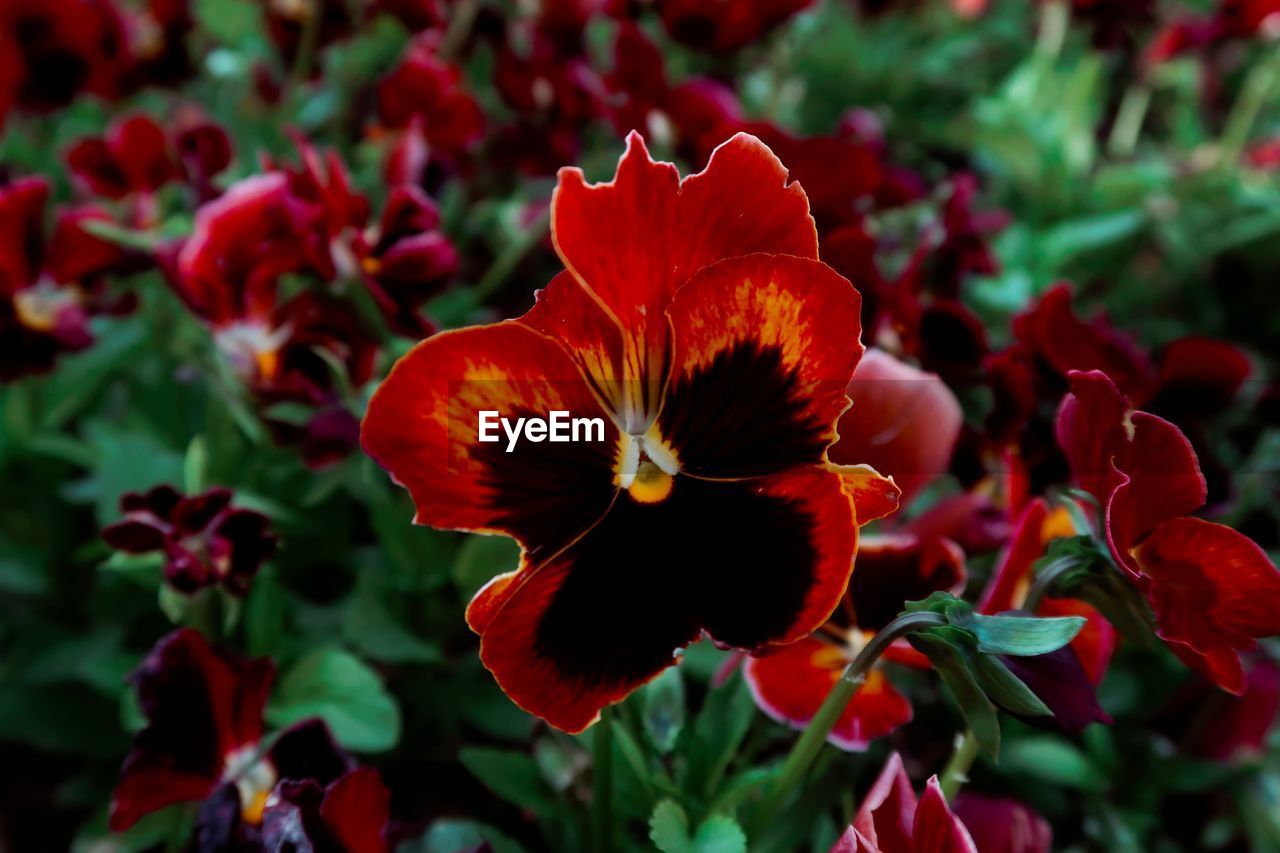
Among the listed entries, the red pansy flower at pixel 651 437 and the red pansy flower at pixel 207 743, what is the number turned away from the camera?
0

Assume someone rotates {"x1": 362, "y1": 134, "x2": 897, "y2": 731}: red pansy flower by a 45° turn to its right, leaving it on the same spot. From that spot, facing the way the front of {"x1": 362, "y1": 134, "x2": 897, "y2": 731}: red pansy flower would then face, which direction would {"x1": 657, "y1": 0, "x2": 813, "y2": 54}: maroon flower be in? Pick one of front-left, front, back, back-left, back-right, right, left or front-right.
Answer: back-right

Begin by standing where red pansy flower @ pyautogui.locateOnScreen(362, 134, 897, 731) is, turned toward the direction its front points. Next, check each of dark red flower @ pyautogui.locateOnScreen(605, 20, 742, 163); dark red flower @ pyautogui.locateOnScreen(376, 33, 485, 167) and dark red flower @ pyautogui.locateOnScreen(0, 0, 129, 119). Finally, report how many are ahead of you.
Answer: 0

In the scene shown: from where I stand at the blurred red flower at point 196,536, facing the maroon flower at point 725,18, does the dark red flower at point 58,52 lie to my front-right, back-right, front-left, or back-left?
front-left

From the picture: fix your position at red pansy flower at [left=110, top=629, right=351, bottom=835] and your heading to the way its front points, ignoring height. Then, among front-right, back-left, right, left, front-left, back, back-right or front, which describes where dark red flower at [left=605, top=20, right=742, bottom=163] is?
left

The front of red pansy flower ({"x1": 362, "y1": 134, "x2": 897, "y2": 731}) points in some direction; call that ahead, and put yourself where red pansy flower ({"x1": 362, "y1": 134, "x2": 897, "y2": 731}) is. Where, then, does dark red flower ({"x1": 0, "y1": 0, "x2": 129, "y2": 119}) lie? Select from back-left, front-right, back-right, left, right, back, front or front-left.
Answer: back-right

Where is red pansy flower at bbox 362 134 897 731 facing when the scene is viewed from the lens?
facing the viewer

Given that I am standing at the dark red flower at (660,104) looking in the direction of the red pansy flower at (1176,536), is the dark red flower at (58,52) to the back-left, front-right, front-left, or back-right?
back-right

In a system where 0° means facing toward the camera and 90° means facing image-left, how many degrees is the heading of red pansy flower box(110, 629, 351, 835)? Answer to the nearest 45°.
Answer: approximately 315°

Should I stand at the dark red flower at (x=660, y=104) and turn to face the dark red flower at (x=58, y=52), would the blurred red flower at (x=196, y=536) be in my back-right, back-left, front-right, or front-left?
front-left
